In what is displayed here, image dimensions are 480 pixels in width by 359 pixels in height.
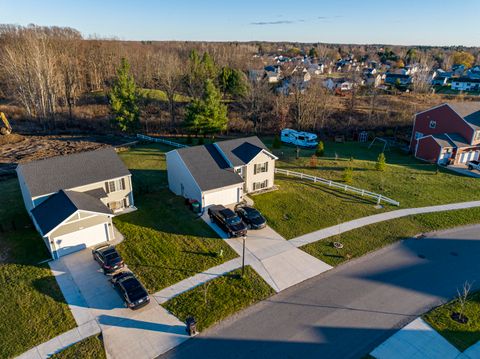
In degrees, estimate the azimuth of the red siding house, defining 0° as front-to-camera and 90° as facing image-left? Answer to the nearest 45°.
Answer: approximately 315°

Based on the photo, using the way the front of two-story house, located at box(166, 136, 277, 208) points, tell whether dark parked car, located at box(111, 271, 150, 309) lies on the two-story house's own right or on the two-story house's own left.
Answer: on the two-story house's own right

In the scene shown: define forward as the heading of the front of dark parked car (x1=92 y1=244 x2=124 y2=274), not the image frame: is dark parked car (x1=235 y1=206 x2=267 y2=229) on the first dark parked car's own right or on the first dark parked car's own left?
on the first dark parked car's own right

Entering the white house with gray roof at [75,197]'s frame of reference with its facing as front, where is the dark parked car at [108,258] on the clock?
The dark parked car is roughly at 1 o'clock from the white house with gray roof.

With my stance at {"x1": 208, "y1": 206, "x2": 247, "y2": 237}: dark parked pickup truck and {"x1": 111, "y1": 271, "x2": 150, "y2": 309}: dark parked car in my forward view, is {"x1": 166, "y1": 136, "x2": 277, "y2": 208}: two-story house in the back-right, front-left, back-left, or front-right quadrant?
back-right

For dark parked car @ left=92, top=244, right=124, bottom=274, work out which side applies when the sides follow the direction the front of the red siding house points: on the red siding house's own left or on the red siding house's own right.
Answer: on the red siding house's own right

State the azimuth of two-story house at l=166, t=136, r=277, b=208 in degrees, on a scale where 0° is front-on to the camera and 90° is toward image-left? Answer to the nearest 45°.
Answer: approximately 315°

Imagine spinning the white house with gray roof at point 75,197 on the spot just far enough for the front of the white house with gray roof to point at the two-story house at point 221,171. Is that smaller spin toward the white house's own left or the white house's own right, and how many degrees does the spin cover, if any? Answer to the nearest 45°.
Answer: approximately 45° to the white house's own left

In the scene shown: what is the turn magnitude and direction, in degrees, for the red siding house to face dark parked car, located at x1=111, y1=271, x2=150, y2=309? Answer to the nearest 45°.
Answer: approximately 45° to its right

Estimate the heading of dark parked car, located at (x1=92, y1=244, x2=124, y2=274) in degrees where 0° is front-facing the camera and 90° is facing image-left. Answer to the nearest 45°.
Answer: approximately 135°

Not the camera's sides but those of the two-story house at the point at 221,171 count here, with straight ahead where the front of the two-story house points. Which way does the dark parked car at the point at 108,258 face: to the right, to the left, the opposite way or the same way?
the opposite way

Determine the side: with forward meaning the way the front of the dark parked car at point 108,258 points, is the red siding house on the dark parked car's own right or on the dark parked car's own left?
on the dark parked car's own right

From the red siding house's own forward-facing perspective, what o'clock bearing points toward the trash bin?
The trash bin is roughly at 2 o'clock from the red siding house.

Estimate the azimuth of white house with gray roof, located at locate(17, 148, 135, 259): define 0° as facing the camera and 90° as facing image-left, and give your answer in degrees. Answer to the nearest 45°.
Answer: approximately 315°
